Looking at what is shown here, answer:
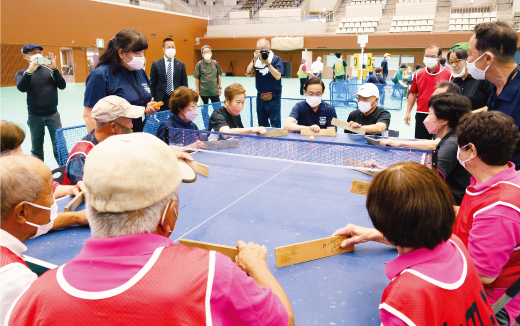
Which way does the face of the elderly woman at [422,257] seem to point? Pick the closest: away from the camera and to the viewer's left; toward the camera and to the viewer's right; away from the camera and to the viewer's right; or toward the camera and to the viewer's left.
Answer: away from the camera and to the viewer's left

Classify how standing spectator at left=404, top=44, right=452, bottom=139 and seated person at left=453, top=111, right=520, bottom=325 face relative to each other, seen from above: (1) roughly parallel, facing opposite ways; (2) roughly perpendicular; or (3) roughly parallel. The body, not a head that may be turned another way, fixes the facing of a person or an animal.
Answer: roughly perpendicular

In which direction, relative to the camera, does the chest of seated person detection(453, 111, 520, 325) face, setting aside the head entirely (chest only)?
to the viewer's left

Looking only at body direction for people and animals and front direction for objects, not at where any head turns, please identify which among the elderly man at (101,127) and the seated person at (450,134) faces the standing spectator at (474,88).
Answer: the elderly man

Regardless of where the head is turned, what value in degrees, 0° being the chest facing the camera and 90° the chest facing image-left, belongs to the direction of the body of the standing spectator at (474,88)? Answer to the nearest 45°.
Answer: approximately 45°

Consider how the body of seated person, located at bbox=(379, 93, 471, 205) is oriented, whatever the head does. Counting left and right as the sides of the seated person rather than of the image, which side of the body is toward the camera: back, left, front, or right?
left

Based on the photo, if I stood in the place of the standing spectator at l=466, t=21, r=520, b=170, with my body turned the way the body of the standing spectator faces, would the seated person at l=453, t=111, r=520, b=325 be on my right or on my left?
on my left
